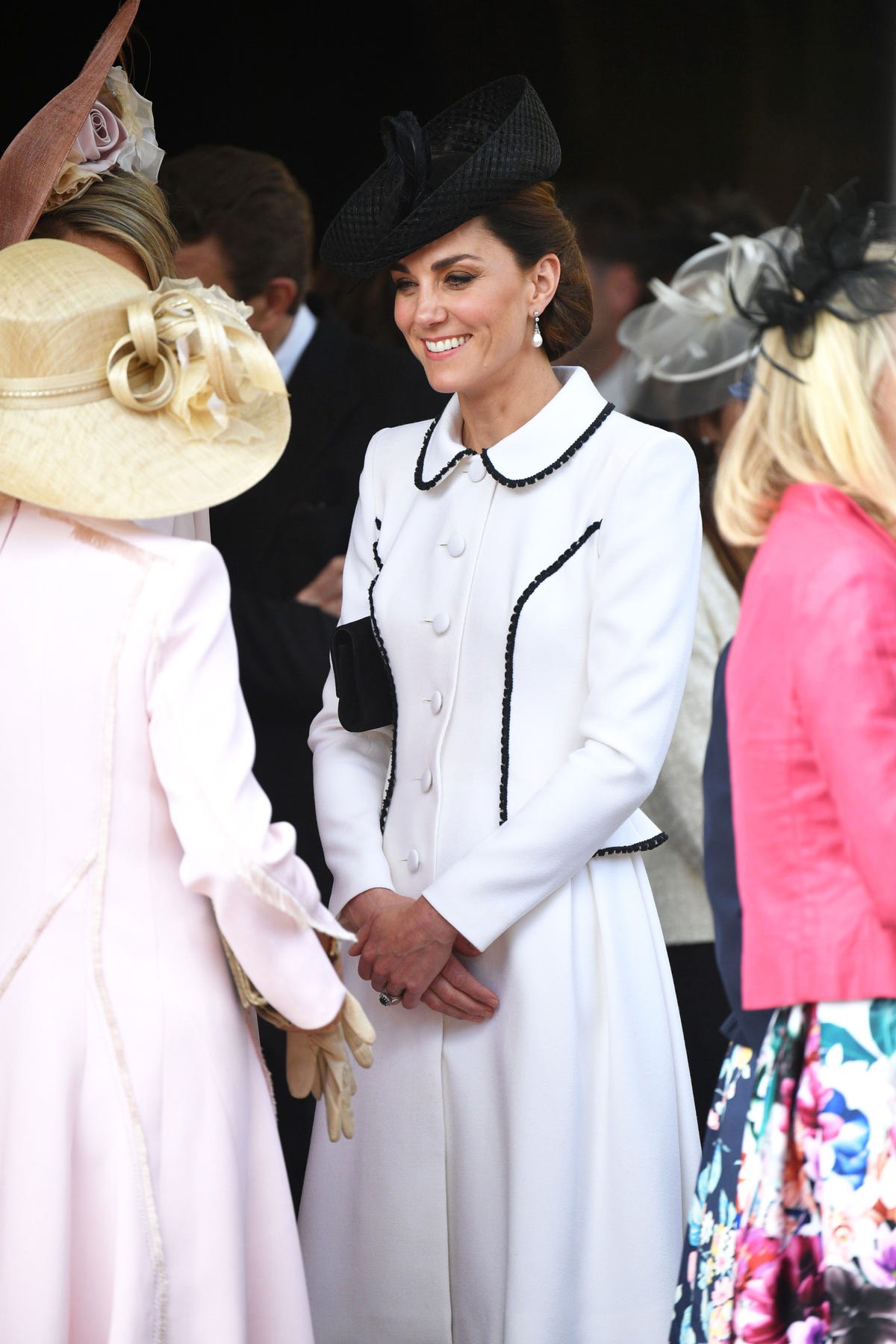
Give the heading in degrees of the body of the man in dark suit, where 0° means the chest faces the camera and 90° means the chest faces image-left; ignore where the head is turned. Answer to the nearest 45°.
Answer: approximately 45°
